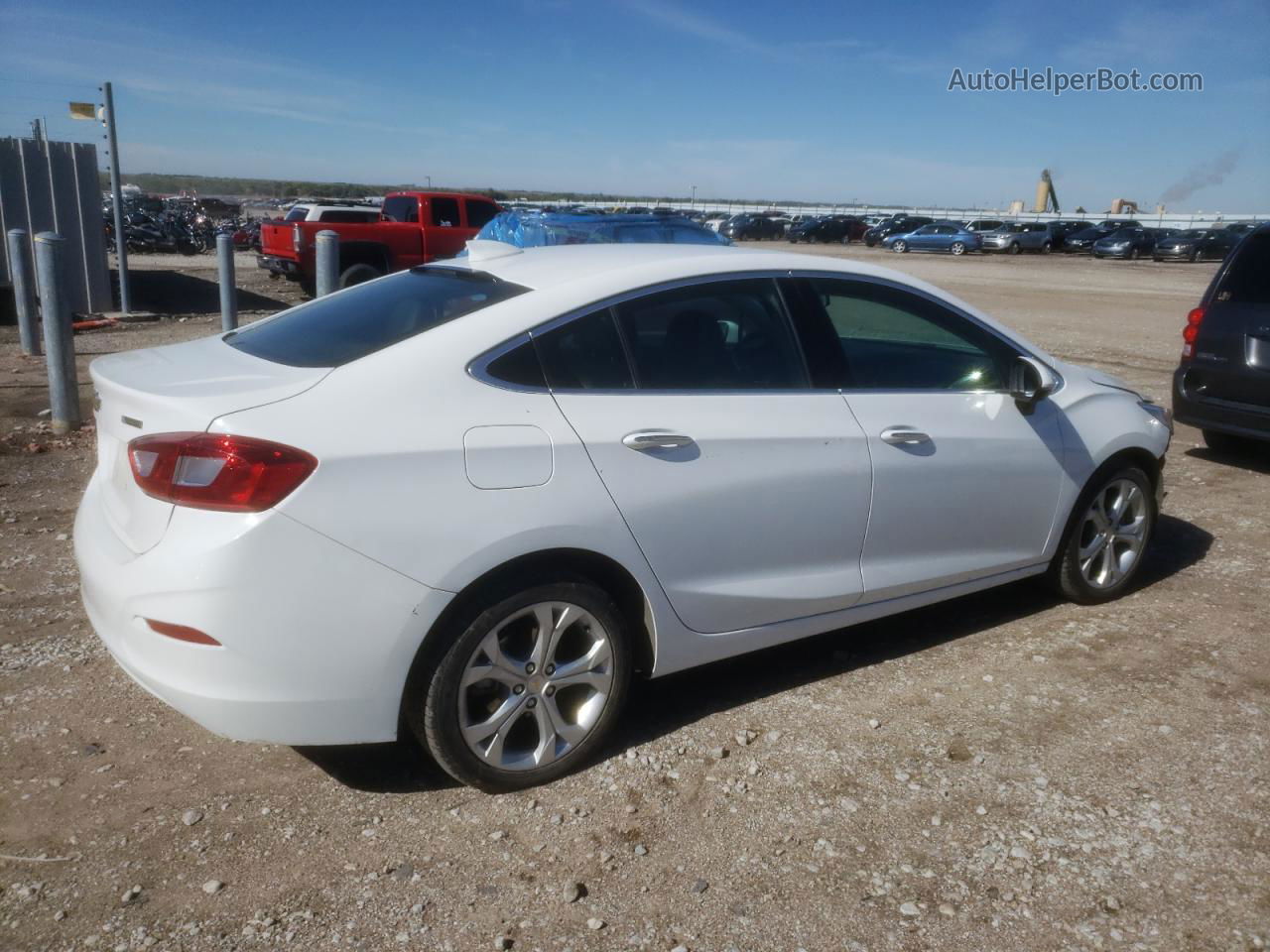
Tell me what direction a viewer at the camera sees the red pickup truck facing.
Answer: facing away from the viewer and to the right of the viewer

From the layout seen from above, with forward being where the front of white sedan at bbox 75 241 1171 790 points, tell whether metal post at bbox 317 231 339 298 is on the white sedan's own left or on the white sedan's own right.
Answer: on the white sedan's own left

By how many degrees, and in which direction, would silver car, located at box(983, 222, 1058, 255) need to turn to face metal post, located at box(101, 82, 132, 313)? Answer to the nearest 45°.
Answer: approximately 45° to its left

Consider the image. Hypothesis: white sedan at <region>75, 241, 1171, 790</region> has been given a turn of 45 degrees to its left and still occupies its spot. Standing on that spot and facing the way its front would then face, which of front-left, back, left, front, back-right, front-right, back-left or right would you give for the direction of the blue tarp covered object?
front

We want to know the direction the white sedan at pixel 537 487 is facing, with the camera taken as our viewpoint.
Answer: facing away from the viewer and to the right of the viewer

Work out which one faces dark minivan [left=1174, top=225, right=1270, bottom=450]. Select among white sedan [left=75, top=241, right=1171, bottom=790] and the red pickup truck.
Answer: the white sedan

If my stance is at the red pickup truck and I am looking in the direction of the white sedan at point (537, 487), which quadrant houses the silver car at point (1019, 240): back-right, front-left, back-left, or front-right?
back-left

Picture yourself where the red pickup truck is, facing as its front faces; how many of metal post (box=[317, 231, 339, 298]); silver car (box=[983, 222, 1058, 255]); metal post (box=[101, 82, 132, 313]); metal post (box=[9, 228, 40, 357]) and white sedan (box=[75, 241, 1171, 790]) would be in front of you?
1

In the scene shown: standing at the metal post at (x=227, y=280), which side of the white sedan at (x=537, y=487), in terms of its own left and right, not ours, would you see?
left

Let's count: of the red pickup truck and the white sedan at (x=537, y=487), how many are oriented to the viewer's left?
0

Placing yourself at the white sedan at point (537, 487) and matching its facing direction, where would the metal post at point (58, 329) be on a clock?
The metal post is roughly at 9 o'clock from the white sedan.

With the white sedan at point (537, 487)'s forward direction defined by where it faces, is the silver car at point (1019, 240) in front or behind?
in front

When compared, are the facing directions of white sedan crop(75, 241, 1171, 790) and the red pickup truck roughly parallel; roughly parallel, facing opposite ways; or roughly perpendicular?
roughly parallel

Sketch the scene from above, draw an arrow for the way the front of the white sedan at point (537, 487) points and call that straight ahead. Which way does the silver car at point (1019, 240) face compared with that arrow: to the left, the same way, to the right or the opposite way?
the opposite way

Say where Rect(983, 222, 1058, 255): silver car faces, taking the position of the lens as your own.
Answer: facing the viewer and to the left of the viewer
